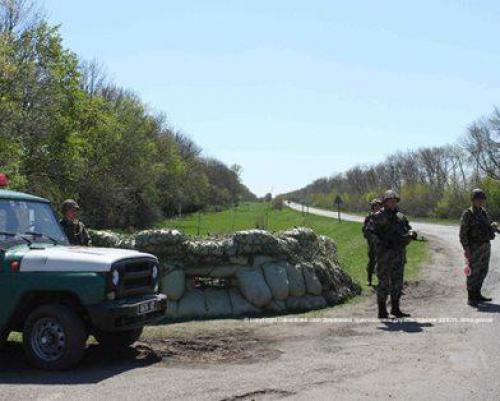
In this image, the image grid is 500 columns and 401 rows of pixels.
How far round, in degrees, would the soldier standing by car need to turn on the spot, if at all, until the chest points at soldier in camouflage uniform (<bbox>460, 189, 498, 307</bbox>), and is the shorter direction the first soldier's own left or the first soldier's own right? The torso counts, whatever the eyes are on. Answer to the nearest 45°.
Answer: approximately 45° to the first soldier's own left

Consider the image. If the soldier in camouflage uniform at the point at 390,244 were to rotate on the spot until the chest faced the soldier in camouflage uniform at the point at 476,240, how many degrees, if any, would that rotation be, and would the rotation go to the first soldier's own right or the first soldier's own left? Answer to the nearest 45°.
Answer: approximately 90° to the first soldier's own left

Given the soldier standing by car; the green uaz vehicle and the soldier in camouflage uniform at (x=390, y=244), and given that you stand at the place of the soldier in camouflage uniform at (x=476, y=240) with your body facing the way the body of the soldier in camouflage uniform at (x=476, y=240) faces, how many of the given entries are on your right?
3

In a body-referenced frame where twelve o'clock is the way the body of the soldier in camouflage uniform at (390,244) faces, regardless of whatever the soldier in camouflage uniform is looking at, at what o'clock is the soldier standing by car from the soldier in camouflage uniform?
The soldier standing by car is roughly at 4 o'clock from the soldier in camouflage uniform.

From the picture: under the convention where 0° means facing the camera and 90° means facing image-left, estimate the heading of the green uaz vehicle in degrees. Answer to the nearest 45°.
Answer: approximately 315°

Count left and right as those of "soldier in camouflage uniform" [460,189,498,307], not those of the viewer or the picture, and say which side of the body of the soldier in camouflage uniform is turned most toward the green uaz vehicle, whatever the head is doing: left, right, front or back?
right
